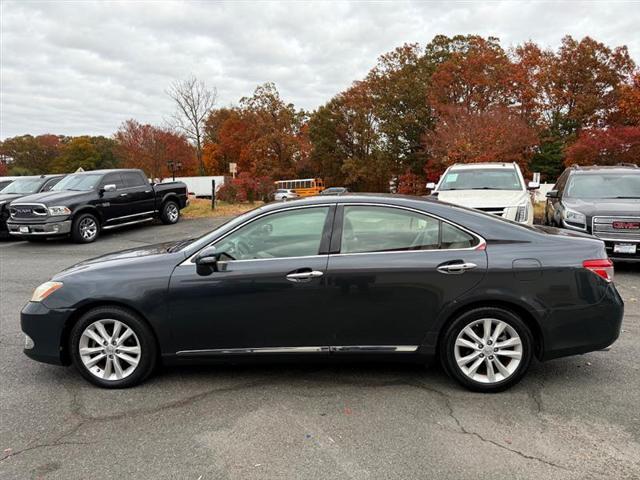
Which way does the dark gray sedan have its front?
to the viewer's left

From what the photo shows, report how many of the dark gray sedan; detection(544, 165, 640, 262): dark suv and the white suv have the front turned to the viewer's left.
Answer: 1

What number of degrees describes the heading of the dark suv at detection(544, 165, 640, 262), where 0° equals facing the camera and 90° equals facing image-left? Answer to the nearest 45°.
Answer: approximately 0°

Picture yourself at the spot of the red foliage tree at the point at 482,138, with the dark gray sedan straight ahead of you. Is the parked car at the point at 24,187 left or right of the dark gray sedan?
right

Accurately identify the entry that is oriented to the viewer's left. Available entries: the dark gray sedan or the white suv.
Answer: the dark gray sedan

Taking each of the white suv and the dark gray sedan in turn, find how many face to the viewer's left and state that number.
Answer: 1

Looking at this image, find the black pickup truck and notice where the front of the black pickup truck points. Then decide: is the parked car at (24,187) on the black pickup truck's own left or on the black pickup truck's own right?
on the black pickup truck's own right

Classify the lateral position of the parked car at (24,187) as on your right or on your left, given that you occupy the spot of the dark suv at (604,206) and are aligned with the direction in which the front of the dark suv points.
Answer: on your right

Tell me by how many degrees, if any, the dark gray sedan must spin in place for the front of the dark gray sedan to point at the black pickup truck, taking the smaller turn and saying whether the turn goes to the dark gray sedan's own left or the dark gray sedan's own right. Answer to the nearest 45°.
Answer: approximately 45° to the dark gray sedan's own right

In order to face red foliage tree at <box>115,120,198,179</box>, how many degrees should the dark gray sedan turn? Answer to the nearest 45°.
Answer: approximately 90° to its right
